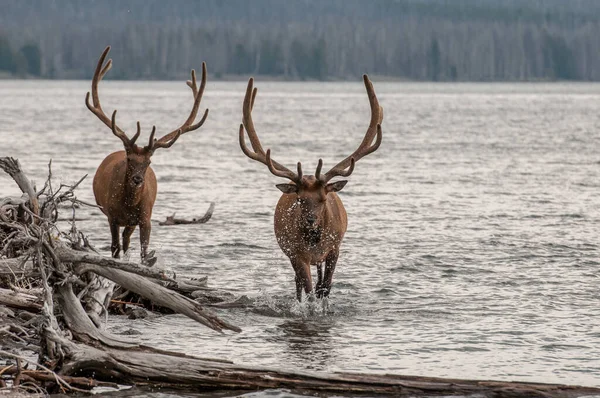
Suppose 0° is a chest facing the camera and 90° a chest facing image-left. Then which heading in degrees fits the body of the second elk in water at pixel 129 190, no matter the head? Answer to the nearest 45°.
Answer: approximately 0°

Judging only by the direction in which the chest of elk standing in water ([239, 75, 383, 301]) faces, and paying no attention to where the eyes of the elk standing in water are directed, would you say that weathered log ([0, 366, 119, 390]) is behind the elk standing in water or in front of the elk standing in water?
in front

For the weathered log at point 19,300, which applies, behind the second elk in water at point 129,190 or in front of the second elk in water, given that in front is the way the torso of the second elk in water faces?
in front

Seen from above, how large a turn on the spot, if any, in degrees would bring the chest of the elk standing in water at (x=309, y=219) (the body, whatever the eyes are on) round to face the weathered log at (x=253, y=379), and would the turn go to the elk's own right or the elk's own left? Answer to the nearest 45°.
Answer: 0° — it already faces it

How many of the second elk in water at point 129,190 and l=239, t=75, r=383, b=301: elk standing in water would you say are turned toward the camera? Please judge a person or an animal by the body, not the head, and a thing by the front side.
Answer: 2

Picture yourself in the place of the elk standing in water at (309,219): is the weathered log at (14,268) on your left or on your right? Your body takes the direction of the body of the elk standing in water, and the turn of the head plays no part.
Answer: on your right
